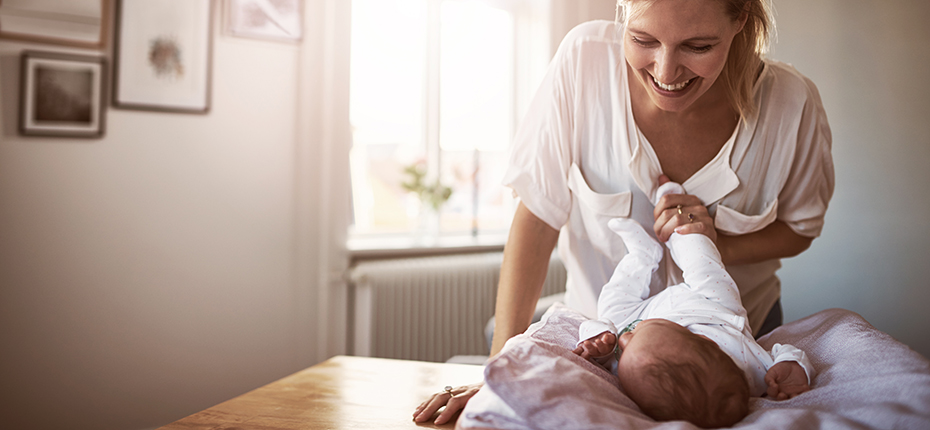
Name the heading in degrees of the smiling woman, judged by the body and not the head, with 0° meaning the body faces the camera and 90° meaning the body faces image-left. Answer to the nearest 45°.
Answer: approximately 0°

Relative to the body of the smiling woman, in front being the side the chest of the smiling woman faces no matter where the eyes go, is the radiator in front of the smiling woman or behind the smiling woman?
behind

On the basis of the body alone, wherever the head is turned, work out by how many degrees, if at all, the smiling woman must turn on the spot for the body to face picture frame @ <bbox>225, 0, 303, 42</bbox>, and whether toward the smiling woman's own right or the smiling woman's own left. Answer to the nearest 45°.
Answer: approximately 135° to the smiling woman's own right

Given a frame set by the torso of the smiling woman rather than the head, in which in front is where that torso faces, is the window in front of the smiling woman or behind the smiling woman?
behind

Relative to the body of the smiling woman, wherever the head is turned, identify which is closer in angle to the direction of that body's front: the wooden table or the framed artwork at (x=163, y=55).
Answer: the wooden table

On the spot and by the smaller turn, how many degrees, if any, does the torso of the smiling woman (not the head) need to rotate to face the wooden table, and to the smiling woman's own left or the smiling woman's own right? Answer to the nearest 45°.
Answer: approximately 45° to the smiling woman's own right
